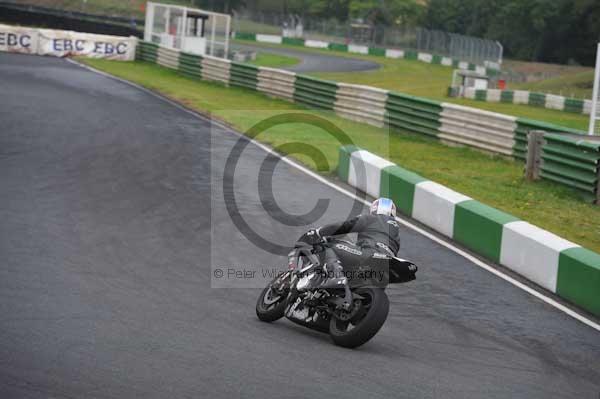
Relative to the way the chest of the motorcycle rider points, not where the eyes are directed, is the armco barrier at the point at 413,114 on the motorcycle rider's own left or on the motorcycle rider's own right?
on the motorcycle rider's own right

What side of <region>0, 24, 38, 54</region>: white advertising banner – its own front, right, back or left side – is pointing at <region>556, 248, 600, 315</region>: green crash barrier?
front

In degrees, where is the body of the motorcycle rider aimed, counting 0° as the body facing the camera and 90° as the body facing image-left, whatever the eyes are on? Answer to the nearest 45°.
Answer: approximately 135°

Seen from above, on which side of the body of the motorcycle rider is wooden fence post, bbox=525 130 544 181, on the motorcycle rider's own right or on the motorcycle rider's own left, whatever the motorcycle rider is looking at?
on the motorcycle rider's own right

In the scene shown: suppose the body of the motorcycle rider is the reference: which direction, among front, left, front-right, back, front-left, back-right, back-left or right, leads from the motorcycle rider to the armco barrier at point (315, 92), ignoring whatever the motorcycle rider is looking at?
front-right

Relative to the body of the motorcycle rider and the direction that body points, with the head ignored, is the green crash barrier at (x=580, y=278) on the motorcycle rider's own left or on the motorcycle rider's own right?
on the motorcycle rider's own right

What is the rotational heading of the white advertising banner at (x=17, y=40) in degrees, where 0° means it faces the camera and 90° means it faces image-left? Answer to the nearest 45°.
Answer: approximately 0°

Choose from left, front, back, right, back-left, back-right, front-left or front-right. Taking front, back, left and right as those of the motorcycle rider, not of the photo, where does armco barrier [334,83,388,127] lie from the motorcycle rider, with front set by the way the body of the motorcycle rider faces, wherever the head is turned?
front-right

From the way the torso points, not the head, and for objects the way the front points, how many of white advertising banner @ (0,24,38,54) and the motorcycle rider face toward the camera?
1

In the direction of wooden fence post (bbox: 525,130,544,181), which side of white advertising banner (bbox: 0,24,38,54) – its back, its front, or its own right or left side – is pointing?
front

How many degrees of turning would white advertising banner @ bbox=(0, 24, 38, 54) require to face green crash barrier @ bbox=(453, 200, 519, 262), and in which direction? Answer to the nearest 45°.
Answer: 0° — it already faces it
